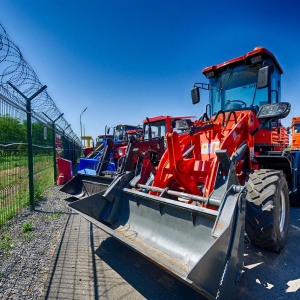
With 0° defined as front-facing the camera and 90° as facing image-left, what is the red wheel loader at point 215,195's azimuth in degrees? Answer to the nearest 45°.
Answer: approximately 45°
